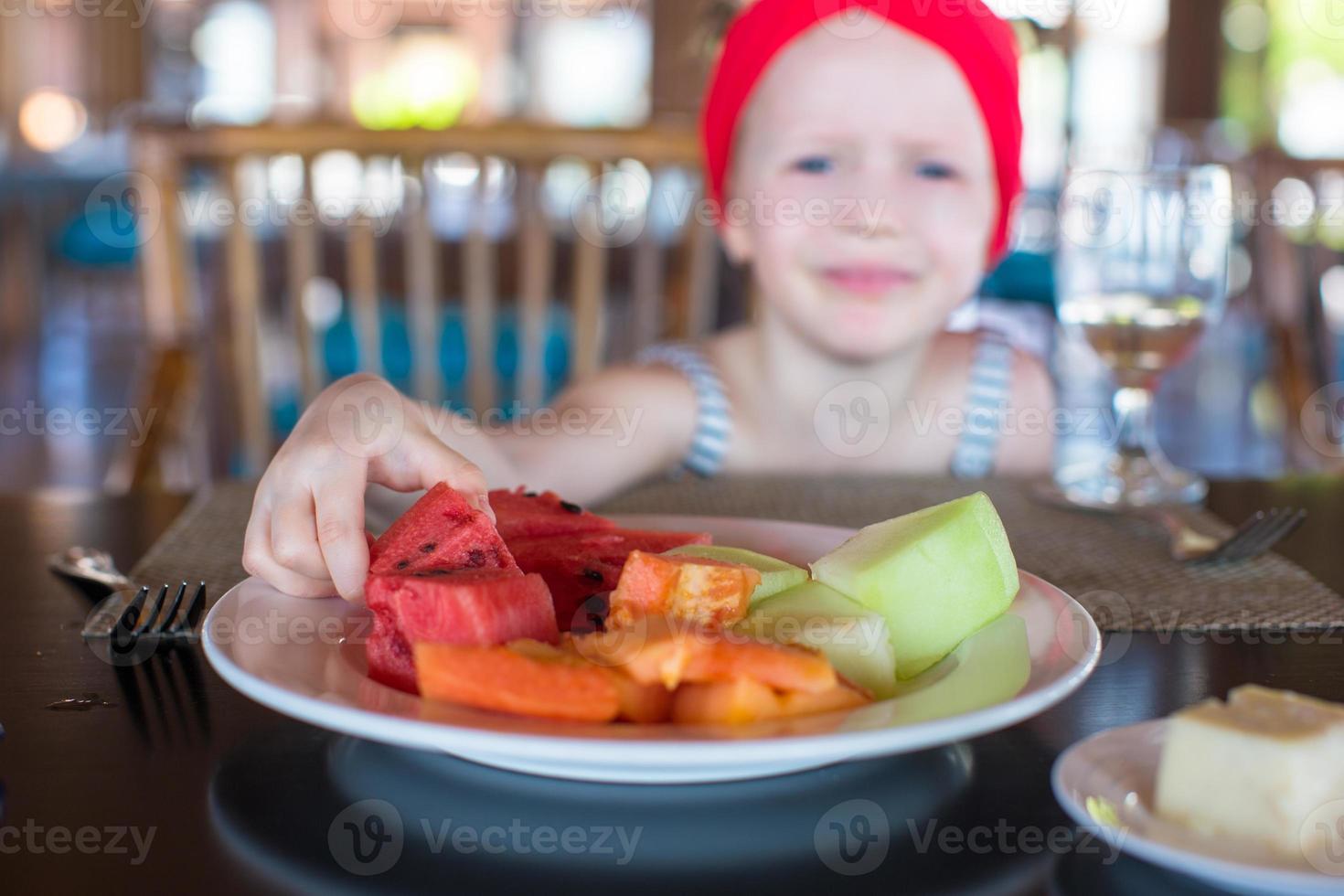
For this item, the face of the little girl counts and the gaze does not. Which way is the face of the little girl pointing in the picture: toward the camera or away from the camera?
toward the camera

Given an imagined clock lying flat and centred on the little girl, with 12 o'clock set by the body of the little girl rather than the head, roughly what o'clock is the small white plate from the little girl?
The small white plate is roughly at 12 o'clock from the little girl.

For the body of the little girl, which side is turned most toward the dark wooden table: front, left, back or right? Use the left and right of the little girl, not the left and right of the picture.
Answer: front

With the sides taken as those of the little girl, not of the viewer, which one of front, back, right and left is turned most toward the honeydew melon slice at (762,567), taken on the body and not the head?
front

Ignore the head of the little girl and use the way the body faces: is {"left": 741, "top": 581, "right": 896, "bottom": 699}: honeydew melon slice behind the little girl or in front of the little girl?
in front

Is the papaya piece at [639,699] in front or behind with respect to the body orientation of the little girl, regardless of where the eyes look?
in front

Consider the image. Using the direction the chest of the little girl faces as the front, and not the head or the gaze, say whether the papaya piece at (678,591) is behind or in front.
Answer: in front

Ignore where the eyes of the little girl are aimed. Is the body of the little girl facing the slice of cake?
yes

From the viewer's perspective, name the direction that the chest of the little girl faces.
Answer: toward the camera

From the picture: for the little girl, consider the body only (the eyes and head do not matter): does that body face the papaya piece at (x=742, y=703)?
yes
